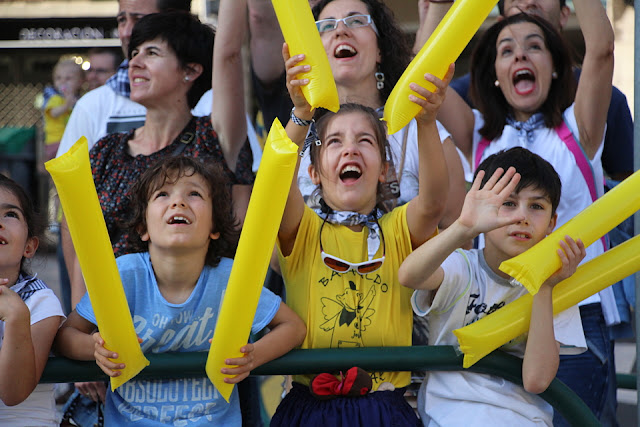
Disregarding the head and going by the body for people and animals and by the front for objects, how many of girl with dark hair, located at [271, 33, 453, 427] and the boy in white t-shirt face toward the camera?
2

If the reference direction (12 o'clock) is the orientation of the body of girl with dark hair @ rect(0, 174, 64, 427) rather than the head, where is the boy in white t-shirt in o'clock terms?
The boy in white t-shirt is roughly at 8 o'clock from the girl with dark hair.

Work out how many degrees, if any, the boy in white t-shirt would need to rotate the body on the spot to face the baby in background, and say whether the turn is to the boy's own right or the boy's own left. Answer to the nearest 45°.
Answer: approximately 135° to the boy's own right

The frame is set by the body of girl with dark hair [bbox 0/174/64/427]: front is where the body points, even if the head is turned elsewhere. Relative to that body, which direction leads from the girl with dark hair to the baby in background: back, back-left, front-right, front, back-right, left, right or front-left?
back-right

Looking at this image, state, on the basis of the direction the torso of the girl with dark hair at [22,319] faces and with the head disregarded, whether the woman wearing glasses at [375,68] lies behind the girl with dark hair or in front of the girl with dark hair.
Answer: behind
